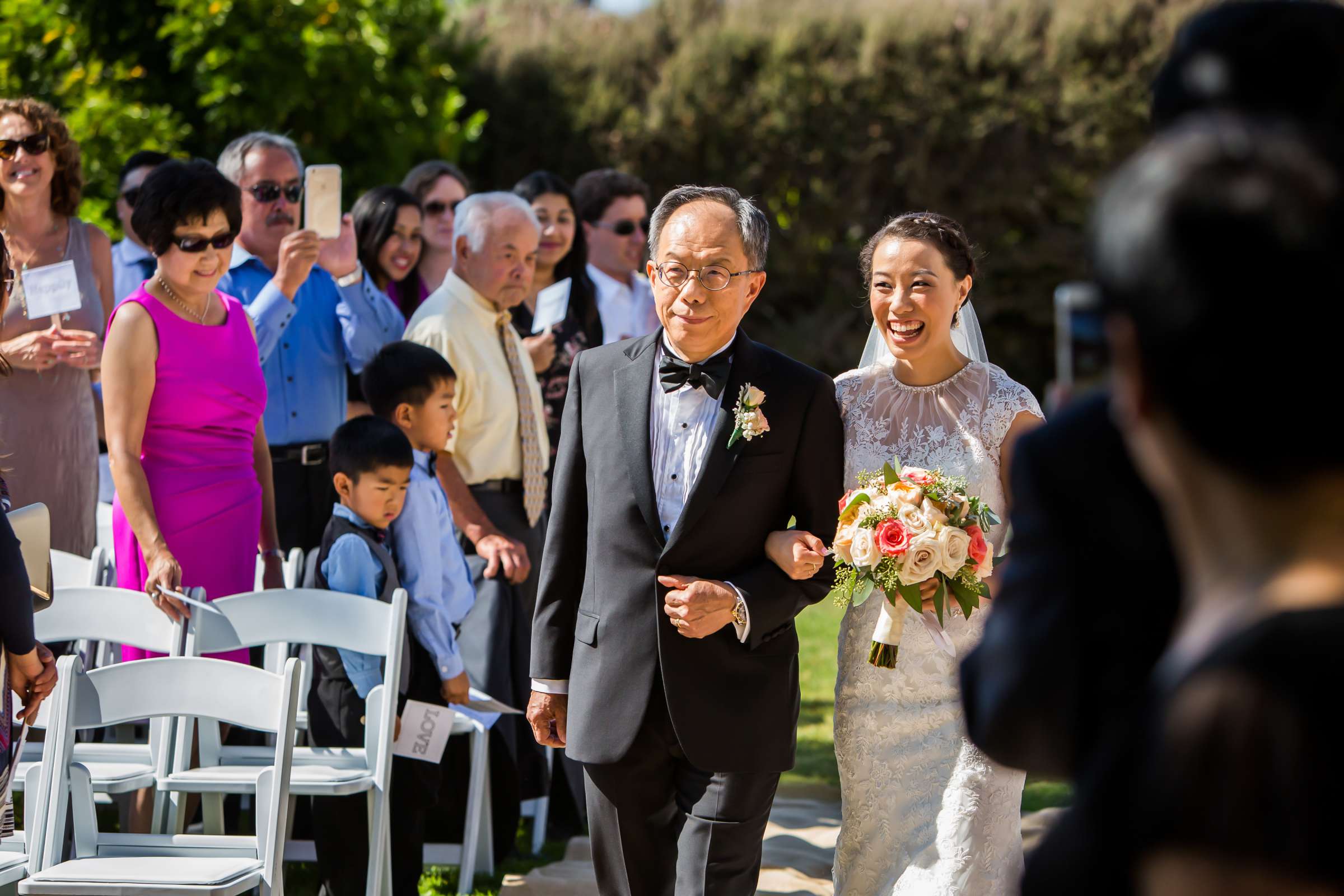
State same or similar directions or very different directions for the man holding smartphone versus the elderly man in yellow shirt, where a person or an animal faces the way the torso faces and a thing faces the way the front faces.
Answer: same or similar directions

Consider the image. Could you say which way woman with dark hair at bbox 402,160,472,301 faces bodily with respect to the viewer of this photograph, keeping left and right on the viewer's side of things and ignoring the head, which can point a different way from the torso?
facing the viewer and to the right of the viewer

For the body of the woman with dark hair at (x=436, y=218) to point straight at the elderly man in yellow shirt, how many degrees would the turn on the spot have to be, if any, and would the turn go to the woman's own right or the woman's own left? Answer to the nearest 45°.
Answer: approximately 45° to the woman's own right

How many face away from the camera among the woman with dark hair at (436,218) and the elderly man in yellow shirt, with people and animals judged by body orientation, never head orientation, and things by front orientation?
0

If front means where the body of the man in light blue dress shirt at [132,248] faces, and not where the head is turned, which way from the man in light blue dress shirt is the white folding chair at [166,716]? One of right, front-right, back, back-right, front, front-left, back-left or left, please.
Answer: front-right

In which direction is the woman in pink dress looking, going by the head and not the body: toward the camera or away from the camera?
toward the camera

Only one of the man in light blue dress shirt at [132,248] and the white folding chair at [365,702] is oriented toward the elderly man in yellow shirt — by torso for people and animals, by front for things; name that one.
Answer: the man in light blue dress shirt

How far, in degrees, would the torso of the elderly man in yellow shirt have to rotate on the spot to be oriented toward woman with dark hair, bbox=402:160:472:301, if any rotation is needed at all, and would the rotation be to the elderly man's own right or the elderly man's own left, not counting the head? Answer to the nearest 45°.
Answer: approximately 135° to the elderly man's own left

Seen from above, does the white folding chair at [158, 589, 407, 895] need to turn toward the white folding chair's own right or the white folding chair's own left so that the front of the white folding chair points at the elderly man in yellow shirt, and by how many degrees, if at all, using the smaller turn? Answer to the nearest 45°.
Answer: approximately 135° to the white folding chair's own left

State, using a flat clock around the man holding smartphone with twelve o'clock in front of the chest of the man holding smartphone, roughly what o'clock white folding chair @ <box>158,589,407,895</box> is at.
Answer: The white folding chair is roughly at 1 o'clock from the man holding smartphone.

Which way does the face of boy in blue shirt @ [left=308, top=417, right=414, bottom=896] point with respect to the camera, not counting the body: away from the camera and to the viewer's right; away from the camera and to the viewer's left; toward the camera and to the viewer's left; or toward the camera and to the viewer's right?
toward the camera and to the viewer's right

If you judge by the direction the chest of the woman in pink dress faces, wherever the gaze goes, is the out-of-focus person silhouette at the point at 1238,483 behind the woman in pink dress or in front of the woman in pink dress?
in front

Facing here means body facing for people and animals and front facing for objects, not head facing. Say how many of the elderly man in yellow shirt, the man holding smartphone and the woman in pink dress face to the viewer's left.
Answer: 0

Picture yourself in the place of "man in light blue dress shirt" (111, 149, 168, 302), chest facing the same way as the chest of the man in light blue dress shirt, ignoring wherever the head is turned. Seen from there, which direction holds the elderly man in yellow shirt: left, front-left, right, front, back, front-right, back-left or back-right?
front

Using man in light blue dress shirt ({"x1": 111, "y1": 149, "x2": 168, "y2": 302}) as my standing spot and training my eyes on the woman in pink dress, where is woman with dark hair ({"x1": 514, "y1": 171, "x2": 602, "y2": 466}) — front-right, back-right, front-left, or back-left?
front-left

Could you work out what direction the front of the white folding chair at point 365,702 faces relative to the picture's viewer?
facing the viewer
